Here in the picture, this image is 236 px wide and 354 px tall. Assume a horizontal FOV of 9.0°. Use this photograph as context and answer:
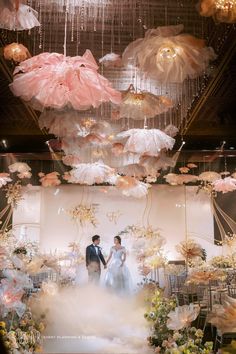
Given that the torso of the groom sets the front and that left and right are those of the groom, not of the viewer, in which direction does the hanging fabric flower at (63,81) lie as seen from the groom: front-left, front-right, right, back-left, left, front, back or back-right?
front-right

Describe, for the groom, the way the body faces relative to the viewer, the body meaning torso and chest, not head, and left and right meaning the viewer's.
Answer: facing the viewer and to the right of the viewer

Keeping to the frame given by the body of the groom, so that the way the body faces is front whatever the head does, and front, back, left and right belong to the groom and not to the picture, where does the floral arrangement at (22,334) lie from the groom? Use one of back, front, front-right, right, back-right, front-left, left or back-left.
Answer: front-right

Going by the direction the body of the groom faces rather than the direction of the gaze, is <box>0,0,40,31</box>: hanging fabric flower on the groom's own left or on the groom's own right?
on the groom's own right

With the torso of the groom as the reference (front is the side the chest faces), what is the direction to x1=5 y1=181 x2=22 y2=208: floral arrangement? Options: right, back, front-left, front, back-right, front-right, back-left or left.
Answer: back-right
